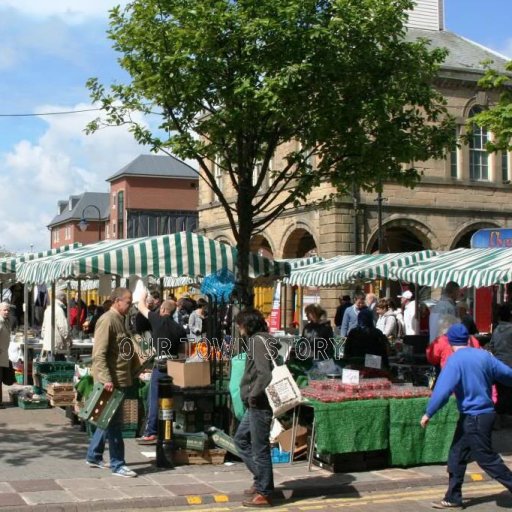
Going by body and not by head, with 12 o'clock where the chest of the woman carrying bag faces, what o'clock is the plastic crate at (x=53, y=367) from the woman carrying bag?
The plastic crate is roughly at 2 o'clock from the woman carrying bag.

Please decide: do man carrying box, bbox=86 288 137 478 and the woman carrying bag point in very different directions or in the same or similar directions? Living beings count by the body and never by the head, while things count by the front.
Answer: very different directions

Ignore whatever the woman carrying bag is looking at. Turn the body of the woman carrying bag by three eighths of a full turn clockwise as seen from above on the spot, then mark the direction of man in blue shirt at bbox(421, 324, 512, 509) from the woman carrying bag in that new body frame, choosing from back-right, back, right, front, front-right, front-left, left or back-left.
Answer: front-right

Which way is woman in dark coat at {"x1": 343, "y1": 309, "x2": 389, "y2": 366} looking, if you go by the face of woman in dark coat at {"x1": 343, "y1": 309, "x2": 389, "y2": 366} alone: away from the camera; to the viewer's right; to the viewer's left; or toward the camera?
away from the camera

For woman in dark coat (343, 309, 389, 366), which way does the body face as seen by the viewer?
away from the camera

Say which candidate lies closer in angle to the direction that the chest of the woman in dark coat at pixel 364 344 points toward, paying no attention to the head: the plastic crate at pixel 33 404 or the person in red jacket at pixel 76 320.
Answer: the person in red jacket

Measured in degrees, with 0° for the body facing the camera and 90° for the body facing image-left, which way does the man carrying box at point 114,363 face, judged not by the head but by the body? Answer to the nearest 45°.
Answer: approximately 270°

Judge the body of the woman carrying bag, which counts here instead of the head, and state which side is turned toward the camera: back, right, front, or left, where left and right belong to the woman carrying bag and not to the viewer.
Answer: left
